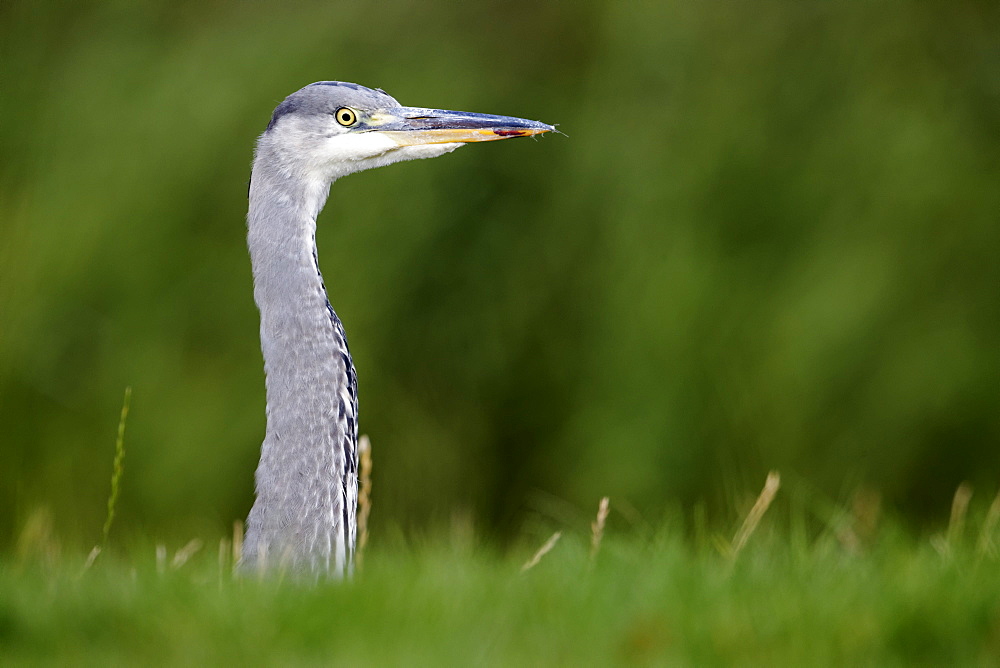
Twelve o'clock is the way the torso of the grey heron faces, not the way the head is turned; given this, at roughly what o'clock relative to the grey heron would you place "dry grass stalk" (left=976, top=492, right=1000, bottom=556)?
The dry grass stalk is roughly at 12 o'clock from the grey heron.

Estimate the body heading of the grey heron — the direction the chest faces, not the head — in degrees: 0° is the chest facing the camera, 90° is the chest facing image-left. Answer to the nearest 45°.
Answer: approximately 270°

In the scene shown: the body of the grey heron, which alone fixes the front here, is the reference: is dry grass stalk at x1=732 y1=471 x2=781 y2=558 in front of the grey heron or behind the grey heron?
in front
